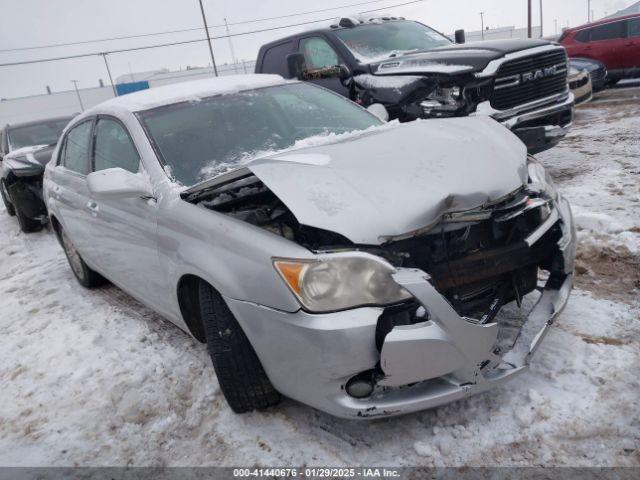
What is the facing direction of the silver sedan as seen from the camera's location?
facing the viewer and to the right of the viewer

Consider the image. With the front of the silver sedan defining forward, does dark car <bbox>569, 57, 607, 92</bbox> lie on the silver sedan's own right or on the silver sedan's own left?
on the silver sedan's own left

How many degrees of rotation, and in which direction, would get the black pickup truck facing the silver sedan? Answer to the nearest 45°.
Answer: approximately 45° to its right

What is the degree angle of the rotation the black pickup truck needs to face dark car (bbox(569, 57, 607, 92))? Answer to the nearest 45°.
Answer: approximately 90° to its left

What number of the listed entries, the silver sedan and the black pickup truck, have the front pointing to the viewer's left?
0

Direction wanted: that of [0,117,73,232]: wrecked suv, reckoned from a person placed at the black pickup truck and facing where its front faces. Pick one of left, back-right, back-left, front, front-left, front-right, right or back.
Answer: back-right

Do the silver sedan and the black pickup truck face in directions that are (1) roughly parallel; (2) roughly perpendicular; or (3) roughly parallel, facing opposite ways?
roughly parallel

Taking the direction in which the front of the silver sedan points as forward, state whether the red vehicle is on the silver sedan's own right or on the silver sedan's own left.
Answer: on the silver sedan's own left

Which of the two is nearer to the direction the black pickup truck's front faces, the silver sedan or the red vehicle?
the silver sedan

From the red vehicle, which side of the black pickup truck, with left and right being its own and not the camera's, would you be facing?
left

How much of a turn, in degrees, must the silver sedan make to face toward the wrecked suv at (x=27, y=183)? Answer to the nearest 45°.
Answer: approximately 180°

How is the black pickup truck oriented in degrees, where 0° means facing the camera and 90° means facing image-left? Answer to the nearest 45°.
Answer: approximately 315°

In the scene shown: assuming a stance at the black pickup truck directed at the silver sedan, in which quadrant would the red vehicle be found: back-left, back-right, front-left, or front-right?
back-left
